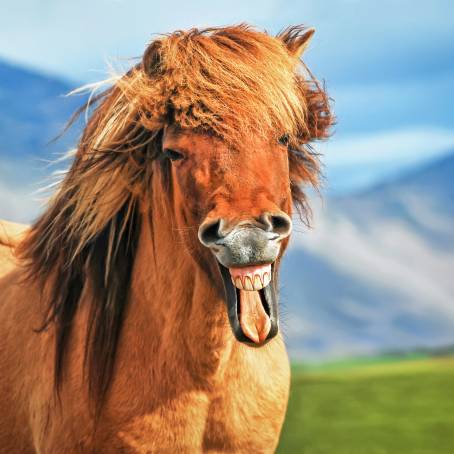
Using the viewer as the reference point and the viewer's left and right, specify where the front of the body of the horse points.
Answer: facing the viewer and to the right of the viewer
